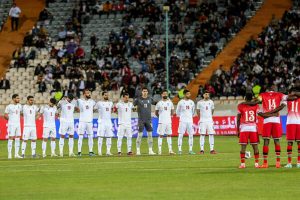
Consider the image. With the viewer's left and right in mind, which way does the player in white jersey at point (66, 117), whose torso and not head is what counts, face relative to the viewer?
facing the viewer

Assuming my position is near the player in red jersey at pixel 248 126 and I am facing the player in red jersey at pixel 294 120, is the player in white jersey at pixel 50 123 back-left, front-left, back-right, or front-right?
back-left

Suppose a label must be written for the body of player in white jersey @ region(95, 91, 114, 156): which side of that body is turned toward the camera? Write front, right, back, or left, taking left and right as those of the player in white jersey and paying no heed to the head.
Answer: front

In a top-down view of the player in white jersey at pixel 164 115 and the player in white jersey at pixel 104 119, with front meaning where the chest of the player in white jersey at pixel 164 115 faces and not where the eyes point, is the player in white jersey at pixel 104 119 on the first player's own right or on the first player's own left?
on the first player's own right

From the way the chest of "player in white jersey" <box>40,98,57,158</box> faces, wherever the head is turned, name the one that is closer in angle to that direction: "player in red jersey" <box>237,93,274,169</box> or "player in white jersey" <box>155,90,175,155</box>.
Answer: the player in red jersey

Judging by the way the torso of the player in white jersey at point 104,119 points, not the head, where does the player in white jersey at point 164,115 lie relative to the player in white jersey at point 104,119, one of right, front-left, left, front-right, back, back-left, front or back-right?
left

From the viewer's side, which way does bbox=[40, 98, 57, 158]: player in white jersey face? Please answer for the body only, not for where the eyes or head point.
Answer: toward the camera

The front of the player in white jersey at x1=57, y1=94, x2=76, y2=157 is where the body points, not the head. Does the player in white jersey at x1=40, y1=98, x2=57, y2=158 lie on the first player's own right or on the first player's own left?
on the first player's own right
